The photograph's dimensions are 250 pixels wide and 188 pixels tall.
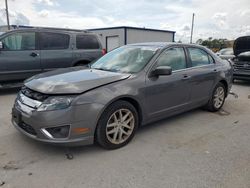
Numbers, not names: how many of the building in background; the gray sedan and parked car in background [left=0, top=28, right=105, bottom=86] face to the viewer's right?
0

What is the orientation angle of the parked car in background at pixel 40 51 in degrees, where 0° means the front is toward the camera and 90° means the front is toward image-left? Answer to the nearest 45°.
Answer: approximately 90°

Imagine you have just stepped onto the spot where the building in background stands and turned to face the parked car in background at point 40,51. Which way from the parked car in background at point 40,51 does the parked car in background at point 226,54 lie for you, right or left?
left

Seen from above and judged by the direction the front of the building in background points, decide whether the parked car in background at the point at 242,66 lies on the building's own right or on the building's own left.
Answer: on the building's own left

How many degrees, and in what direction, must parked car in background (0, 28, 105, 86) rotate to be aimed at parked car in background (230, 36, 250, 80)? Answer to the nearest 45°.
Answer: approximately 180°

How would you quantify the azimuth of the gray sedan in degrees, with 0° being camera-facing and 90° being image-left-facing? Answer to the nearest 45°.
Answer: approximately 45°

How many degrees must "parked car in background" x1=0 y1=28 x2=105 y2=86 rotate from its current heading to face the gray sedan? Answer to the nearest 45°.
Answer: approximately 90° to its left

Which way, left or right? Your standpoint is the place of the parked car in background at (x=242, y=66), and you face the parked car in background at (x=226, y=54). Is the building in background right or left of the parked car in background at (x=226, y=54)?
left

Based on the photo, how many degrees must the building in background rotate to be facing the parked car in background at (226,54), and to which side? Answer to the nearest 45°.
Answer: approximately 90° to its left

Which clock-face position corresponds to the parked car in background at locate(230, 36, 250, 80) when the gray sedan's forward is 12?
The parked car in background is roughly at 6 o'clock from the gray sedan.

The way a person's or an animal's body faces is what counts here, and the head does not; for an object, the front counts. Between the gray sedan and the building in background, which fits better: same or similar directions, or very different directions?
same or similar directions

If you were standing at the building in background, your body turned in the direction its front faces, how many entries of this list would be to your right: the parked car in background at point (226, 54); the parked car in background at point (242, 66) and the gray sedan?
0

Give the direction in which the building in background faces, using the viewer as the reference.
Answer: facing the viewer and to the left of the viewer

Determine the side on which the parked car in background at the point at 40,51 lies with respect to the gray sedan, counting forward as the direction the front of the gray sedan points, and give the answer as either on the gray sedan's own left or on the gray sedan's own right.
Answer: on the gray sedan's own right

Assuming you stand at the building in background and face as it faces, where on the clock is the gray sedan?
The gray sedan is roughly at 11 o'clock from the building in background.

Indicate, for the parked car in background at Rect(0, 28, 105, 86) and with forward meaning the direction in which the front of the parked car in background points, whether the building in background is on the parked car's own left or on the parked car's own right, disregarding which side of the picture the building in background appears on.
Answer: on the parked car's own right

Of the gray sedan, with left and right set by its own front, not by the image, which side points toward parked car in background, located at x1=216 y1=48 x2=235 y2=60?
back

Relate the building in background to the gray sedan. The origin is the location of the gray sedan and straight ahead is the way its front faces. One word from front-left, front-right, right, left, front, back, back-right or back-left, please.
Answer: back-right

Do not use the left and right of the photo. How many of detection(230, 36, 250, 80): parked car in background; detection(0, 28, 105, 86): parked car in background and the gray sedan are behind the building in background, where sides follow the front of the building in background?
0
